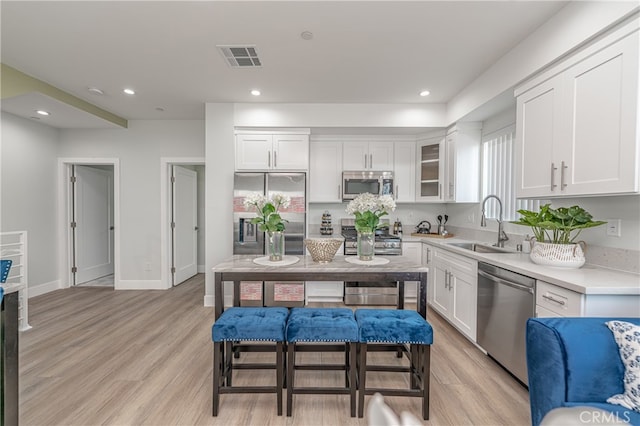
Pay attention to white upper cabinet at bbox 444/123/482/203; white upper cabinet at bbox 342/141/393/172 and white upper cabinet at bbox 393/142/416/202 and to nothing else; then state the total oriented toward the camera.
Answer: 2

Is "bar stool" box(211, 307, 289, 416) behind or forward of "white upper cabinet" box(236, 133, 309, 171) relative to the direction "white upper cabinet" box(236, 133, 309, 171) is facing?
forward

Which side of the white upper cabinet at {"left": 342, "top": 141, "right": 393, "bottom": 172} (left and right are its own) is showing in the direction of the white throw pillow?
front

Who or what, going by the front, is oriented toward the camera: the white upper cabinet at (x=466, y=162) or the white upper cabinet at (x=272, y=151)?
the white upper cabinet at (x=272, y=151)

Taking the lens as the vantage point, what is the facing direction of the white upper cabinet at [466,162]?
facing to the left of the viewer

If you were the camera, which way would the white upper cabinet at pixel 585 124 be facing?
facing the viewer and to the left of the viewer

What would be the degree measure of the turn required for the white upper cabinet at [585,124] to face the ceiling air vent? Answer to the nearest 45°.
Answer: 0° — it already faces it

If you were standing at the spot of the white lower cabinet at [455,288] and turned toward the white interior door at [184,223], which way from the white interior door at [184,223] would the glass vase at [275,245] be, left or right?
left

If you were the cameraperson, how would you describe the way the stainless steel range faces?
facing the viewer

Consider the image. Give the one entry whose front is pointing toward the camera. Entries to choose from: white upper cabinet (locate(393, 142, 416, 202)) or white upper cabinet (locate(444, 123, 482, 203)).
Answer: white upper cabinet (locate(393, 142, 416, 202))

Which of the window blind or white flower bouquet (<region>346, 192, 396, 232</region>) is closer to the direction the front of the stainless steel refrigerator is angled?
the white flower bouquet

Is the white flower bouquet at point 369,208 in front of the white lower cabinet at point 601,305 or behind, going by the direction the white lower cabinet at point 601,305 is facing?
in front

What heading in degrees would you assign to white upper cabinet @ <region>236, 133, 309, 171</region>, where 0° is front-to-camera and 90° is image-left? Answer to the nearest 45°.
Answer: approximately 0°

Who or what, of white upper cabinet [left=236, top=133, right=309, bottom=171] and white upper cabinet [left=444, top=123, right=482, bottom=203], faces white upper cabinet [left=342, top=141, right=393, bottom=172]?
white upper cabinet [left=444, top=123, right=482, bottom=203]

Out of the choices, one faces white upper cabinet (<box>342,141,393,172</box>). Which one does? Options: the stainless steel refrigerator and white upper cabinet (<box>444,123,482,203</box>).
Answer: white upper cabinet (<box>444,123,482,203</box>)

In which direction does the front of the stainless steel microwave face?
toward the camera

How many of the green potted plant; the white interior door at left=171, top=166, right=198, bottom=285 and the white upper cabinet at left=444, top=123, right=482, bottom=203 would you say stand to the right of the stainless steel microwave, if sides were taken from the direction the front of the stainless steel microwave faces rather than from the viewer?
1

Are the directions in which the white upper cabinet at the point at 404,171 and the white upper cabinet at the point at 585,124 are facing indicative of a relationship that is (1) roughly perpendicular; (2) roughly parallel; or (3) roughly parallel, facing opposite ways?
roughly perpendicular
